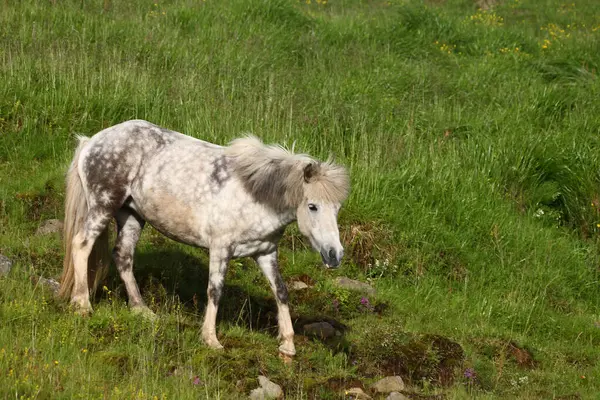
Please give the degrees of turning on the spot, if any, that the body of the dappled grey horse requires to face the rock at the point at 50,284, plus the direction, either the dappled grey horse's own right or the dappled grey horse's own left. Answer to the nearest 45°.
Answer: approximately 135° to the dappled grey horse's own right

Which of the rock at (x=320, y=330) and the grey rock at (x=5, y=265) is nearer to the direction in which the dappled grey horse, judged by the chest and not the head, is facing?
the rock

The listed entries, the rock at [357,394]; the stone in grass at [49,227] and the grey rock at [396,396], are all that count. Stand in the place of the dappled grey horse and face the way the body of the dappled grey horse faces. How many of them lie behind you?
1

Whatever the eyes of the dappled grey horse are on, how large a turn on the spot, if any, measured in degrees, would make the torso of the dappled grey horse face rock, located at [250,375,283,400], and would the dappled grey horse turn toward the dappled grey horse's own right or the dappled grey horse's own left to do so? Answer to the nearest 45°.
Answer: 0° — it already faces it

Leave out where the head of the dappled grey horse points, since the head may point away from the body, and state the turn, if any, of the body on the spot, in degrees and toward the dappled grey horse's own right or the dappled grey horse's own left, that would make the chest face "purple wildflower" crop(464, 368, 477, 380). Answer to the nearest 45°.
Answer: approximately 45° to the dappled grey horse's own left

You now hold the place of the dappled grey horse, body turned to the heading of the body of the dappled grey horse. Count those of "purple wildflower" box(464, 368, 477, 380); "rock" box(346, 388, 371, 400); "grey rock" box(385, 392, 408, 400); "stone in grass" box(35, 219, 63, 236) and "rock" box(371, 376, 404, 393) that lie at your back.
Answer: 1

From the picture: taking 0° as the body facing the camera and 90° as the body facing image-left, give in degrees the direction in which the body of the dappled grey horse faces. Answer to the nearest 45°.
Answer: approximately 315°

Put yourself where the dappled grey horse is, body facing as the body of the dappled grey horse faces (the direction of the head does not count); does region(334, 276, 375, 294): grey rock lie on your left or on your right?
on your left

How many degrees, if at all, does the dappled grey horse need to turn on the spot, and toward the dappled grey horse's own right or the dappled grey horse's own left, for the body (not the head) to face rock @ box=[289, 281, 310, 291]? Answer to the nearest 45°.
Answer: approximately 90° to the dappled grey horse's own left

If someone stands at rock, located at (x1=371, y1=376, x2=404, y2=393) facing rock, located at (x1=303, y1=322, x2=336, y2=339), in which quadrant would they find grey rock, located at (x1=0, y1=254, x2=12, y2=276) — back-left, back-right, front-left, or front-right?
front-left

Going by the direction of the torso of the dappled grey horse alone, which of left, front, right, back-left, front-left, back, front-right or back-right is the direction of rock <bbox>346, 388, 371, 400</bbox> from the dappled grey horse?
front

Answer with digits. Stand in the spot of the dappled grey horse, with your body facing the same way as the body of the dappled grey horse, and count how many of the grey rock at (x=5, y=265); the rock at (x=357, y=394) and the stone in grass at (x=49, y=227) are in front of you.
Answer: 1

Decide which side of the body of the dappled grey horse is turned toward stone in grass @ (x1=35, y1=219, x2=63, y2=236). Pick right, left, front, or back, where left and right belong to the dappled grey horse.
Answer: back

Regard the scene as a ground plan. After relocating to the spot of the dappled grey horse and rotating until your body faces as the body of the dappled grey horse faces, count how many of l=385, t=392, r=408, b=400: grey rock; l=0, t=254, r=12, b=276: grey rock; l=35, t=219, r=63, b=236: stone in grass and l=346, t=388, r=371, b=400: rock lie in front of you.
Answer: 2
